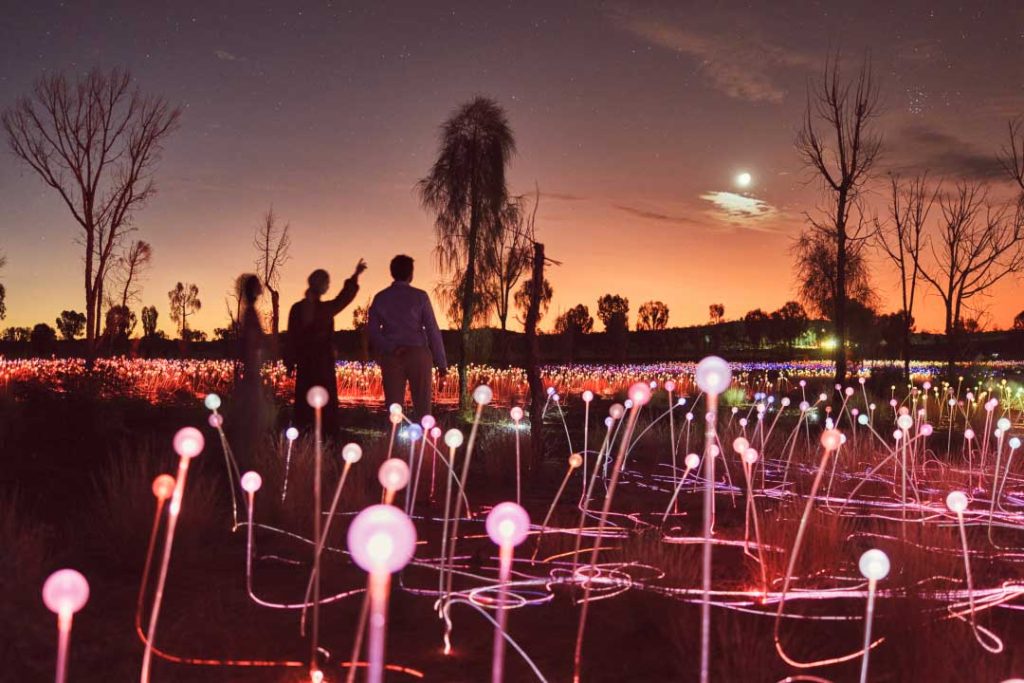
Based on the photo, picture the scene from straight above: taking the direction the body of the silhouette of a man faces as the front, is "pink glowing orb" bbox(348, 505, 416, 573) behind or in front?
behind

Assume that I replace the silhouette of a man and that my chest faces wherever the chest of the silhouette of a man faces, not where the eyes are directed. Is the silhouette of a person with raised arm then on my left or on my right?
on my left

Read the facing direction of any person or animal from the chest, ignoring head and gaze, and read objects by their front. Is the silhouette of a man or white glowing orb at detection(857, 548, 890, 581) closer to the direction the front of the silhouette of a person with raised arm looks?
the silhouette of a man

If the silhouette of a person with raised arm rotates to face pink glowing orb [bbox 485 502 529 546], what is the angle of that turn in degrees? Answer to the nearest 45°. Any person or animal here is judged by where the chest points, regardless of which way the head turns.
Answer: approximately 135° to its right

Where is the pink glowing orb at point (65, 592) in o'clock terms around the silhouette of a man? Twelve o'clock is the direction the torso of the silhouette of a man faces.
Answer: The pink glowing orb is roughly at 6 o'clock from the silhouette of a man.

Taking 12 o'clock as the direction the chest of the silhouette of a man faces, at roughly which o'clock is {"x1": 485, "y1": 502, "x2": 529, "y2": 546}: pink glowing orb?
The pink glowing orb is roughly at 6 o'clock from the silhouette of a man.

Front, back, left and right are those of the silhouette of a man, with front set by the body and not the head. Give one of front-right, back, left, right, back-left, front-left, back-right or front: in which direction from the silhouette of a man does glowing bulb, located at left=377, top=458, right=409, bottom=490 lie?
back

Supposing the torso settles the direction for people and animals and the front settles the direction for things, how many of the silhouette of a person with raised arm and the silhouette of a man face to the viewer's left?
0

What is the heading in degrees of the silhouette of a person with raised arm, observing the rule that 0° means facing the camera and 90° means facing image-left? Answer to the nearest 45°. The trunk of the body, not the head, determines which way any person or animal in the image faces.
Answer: approximately 225°

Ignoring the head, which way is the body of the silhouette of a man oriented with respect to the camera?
away from the camera

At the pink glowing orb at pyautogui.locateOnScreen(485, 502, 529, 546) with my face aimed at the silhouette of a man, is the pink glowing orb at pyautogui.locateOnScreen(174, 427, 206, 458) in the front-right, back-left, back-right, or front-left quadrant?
front-left
